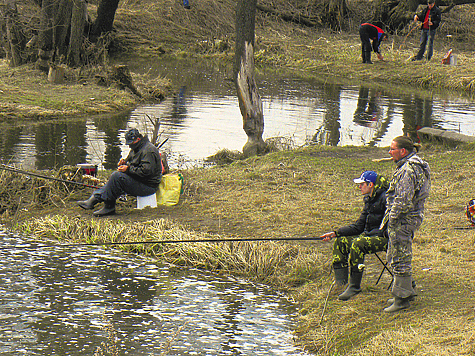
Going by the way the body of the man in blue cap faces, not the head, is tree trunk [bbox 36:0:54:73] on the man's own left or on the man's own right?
on the man's own right

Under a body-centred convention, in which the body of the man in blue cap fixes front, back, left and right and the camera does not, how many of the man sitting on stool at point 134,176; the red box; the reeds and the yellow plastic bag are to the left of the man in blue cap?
0

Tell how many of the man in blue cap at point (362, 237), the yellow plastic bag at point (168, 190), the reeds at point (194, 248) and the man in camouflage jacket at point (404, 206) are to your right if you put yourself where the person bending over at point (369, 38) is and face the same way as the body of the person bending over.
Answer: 4

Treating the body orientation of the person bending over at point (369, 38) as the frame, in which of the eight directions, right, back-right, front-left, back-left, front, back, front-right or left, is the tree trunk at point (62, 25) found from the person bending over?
back-right

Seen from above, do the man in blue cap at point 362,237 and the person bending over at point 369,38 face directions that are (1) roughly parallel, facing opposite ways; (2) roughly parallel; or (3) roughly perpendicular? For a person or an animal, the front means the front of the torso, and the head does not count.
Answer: roughly parallel, facing opposite ways

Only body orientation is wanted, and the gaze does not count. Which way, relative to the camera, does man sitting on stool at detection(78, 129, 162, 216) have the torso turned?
to the viewer's left

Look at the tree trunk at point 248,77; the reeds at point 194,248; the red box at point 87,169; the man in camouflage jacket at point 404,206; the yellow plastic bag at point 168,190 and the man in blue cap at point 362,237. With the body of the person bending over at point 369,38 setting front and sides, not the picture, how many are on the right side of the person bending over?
6

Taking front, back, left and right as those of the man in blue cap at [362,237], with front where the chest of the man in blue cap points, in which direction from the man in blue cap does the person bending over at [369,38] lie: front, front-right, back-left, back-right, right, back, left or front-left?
right

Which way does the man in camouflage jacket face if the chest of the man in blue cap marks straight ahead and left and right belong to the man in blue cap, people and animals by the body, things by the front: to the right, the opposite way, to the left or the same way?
the same way

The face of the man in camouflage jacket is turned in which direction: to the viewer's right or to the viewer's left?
to the viewer's left

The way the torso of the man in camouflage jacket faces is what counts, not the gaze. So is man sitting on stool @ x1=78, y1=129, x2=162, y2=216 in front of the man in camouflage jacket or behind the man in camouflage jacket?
in front

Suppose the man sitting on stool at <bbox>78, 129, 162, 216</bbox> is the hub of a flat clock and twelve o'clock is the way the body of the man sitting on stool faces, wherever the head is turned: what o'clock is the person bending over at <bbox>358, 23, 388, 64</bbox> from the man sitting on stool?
The person bending over is roughly at 4 o'clock from the man sitting on stool.

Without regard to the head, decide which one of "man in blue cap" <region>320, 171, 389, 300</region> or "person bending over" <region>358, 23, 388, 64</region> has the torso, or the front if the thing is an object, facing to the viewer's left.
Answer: the man in blue cap

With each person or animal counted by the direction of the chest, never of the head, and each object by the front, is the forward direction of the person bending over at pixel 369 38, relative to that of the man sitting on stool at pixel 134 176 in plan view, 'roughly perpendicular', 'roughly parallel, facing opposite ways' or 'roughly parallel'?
roughly parallel, facing opposite ways

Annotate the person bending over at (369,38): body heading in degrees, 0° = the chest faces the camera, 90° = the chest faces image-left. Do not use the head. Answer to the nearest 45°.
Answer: approximately 270°

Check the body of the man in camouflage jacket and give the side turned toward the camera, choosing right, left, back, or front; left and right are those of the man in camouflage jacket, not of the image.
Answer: left

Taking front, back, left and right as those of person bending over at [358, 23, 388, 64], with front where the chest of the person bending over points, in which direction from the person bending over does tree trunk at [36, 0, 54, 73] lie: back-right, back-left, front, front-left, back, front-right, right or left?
back-right

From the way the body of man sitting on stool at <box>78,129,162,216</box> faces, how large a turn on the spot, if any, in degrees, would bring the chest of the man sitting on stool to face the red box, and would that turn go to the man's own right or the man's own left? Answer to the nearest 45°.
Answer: approximately 45° to the man's own right

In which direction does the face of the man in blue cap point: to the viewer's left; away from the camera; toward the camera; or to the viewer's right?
to the viewer's left
